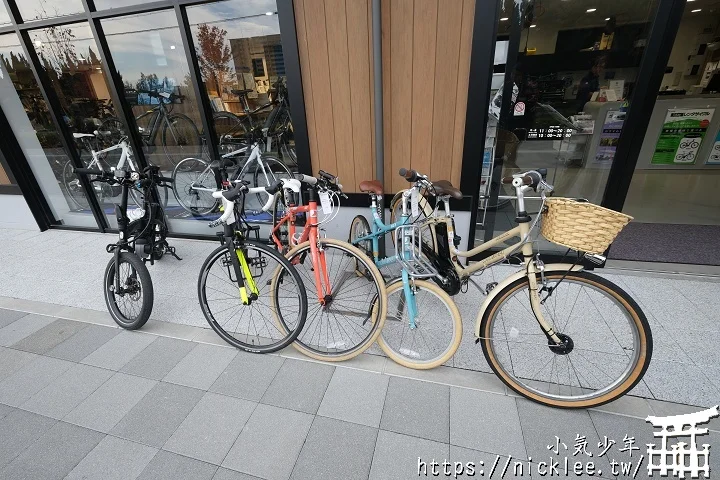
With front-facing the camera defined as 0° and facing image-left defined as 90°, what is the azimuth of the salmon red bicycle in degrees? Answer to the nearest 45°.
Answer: approximately 315°

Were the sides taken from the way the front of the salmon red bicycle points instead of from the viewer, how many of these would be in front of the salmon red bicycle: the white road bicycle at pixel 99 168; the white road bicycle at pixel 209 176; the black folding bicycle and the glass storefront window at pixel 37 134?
0

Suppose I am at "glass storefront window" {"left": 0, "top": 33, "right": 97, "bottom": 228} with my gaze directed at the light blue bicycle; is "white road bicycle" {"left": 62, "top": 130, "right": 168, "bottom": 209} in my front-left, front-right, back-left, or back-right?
front-left

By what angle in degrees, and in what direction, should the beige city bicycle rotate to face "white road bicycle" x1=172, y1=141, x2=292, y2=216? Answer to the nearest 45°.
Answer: approximately 135° to its right

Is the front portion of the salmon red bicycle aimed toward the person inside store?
no

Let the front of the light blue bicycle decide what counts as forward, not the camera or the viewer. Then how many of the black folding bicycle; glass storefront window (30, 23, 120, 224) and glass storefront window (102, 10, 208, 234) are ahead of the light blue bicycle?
0

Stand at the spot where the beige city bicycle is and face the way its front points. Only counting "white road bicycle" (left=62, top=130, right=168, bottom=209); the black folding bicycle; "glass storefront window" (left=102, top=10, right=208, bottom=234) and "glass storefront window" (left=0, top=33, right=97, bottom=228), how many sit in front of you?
0

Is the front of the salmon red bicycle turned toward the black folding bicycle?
no

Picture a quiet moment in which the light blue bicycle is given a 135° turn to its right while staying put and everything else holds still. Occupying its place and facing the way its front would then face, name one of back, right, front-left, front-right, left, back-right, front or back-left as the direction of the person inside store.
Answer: back-right

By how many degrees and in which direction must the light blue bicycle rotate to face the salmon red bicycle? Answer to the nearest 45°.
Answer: approximately 135° to its right

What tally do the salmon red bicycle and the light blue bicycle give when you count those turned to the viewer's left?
0

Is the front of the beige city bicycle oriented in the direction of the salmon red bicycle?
no

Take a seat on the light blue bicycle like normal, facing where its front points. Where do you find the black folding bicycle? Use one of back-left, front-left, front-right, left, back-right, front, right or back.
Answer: back-right

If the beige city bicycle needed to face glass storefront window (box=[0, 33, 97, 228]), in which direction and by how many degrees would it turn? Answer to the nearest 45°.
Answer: approximately 135° to its right

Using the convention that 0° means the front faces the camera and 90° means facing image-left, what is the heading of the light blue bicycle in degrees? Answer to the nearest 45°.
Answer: approximately 315°

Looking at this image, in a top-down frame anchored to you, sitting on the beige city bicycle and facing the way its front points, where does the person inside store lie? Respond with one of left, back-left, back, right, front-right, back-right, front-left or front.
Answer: back-left

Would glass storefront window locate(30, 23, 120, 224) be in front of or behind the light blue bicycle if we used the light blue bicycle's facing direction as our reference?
behind

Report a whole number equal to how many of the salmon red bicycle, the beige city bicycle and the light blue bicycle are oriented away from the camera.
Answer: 0

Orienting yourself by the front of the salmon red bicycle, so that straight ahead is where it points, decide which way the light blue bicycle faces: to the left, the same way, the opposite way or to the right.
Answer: the same way

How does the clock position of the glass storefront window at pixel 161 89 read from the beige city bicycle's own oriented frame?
The glass storefront window is roughly at 5 o'clock from the beige city bicycle.
